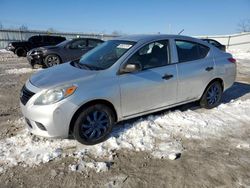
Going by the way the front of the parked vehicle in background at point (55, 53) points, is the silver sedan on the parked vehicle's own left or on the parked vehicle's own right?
on the parked vehicle's own left

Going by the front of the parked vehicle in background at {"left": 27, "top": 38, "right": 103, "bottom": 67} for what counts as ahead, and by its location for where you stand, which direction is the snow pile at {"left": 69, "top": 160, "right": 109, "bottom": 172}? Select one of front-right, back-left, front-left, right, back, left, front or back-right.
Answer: front-left

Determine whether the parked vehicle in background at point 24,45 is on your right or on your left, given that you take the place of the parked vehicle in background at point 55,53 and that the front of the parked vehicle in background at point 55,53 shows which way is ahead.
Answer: on your right

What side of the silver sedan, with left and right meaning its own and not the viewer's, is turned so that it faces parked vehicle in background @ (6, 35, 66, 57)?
right

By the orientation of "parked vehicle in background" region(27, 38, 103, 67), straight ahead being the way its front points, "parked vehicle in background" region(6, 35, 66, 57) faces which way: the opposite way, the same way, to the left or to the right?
the same way

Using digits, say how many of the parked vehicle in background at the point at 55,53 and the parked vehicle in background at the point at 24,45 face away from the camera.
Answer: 0

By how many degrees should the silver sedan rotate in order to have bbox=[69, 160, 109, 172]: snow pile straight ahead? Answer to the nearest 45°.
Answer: approximately 45° to its left

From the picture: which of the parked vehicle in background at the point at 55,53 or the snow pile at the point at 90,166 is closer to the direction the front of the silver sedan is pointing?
the snow pile

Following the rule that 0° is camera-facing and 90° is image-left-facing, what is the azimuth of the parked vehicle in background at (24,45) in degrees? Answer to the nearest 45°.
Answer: approximately 45°

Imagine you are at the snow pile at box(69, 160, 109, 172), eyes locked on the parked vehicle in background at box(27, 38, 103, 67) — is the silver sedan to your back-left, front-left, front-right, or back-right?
front-right

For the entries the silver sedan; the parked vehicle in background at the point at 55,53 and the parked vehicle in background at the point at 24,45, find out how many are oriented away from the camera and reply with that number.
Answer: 0

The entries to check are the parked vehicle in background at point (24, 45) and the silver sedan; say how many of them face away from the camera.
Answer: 0

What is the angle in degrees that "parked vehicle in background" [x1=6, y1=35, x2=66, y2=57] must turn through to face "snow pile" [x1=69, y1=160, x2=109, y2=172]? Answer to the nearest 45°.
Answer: approximately 45° to its left

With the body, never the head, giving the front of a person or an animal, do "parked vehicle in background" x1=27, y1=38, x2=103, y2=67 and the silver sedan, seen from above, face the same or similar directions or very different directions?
same or similar directions

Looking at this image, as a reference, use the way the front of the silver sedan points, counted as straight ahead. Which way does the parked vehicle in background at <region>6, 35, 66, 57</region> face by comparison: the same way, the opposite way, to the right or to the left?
the same way

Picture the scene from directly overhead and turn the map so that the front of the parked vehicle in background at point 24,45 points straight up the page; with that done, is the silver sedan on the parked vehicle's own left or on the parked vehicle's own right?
on the parked vehicle's own left
